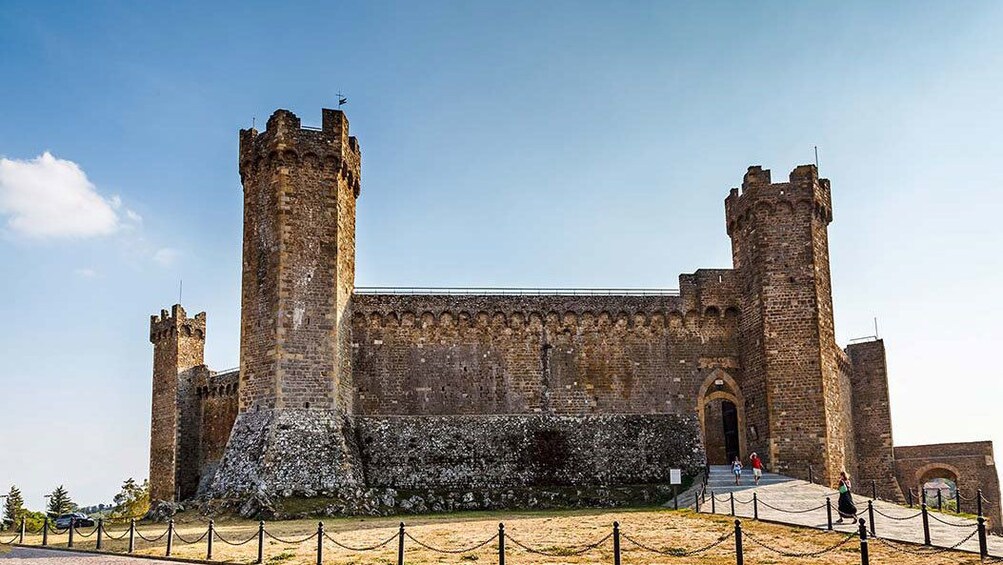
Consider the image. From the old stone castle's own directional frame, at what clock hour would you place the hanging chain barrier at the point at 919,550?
The hanging chain barrier is roughly at 11 o'clock from the old stone castle.

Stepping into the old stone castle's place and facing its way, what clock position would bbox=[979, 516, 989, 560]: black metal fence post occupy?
The black metal fence post is roughly at 11 o'clock from the old stone castle.

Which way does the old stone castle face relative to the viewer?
toward the camera
